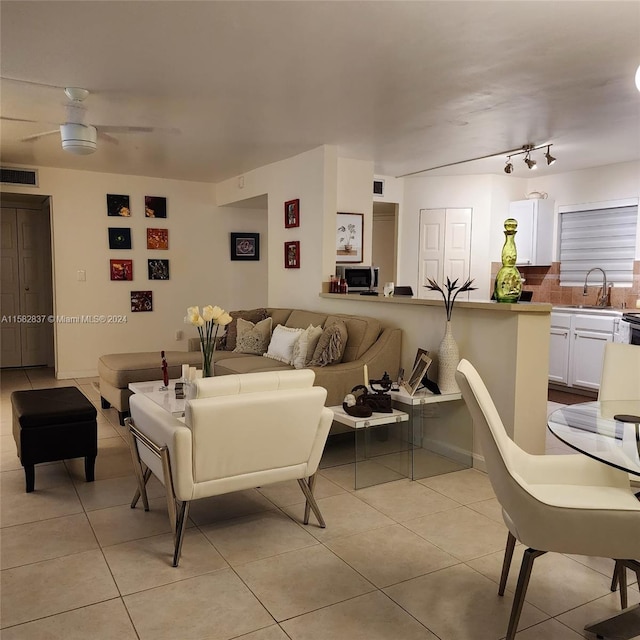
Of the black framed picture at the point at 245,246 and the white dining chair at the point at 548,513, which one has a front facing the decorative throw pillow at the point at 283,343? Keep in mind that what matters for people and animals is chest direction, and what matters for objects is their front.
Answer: the black framed picture

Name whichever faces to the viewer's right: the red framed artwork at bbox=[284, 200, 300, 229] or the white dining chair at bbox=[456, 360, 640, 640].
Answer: the white dining chair

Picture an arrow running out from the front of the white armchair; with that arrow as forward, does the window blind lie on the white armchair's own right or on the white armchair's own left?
on the white armchair's own right

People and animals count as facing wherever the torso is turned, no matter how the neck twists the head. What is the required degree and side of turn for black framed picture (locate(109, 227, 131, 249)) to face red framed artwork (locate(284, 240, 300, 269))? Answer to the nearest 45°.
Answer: approximately 45° to its left

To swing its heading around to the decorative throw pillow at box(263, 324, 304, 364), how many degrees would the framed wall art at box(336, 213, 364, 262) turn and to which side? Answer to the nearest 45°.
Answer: approximately 45° to its right

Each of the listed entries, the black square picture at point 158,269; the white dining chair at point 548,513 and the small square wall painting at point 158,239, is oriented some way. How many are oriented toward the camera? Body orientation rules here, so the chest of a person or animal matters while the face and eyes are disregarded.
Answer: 2

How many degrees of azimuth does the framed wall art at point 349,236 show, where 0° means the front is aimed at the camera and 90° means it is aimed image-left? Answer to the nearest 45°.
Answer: approximately 0°

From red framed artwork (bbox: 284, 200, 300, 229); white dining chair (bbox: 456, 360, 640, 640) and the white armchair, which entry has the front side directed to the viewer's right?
the white dining chair

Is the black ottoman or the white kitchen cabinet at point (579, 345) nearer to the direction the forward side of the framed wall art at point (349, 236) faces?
the black ottoman

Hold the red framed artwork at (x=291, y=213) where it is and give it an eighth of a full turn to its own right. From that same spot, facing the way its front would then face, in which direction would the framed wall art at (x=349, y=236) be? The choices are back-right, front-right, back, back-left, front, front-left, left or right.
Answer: back

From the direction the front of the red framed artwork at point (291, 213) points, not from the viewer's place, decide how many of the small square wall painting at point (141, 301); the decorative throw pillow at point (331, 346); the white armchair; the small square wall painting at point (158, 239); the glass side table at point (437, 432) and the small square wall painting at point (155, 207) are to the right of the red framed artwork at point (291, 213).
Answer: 3
